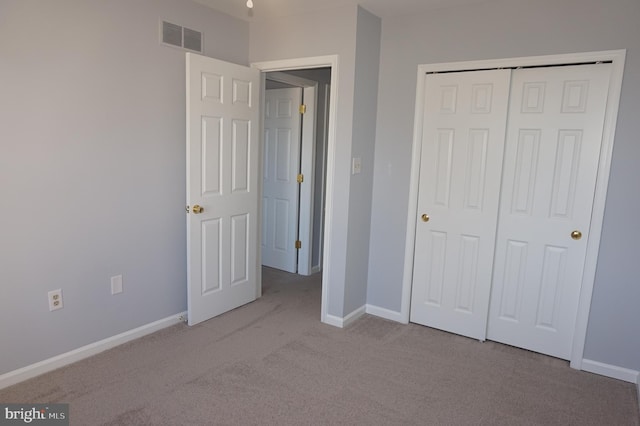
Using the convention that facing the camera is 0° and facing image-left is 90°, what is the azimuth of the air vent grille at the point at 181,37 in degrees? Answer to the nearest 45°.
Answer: approximately 315°

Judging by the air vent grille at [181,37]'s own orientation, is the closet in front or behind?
in front

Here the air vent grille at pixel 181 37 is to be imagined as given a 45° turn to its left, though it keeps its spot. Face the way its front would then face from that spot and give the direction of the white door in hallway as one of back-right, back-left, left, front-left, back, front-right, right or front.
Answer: front-left

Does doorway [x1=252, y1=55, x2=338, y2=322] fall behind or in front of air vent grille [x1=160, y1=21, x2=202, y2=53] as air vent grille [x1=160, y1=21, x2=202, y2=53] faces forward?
in front

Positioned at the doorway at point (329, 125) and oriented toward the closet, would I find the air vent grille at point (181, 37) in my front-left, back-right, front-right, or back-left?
back-right
